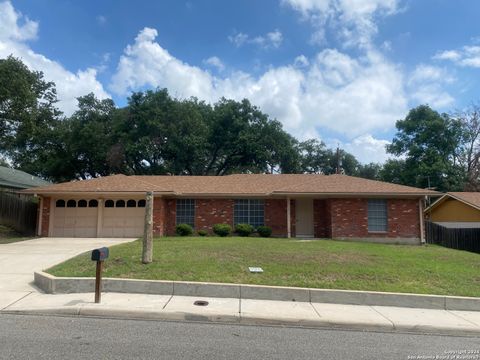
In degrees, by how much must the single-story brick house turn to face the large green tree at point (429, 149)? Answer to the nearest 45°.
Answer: approximately 135° to its left

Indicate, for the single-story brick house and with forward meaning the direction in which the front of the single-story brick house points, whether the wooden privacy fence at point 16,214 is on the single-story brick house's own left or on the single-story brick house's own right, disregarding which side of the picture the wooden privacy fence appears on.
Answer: on the single-story brick house's own right

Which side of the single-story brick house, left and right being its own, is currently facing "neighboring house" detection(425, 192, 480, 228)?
left

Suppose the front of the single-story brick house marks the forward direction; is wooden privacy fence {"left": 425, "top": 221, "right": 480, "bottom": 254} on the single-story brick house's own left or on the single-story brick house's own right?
on the single-story brick house's own left

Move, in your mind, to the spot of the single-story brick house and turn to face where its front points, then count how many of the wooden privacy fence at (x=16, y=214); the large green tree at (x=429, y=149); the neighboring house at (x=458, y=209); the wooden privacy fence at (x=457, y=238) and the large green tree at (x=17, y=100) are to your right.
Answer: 2

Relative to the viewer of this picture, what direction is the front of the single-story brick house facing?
facing the viewer

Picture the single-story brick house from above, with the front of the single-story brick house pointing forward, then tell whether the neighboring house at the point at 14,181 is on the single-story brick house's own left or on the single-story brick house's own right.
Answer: on the single-story brick house's own right

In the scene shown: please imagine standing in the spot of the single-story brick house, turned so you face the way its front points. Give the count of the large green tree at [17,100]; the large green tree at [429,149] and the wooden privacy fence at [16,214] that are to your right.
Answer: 2
